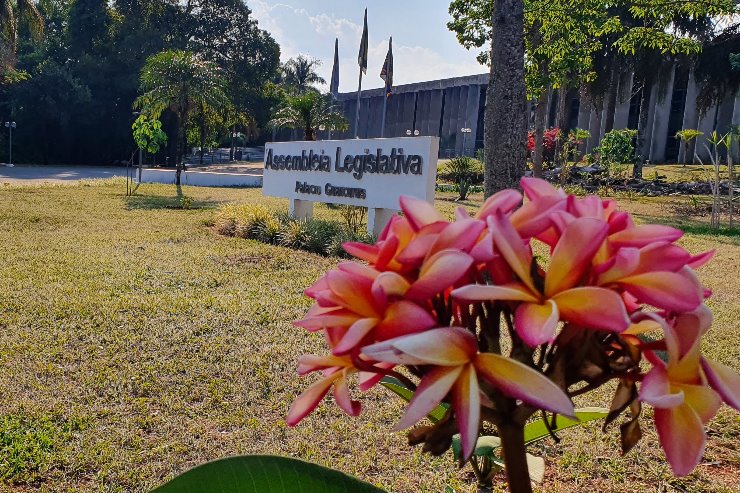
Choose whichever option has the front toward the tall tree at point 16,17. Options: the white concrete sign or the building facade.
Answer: the building facade

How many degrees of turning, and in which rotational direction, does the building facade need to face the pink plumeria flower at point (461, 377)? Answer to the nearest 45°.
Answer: approximately 45° to its left

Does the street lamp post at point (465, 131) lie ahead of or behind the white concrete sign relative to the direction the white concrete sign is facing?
behind

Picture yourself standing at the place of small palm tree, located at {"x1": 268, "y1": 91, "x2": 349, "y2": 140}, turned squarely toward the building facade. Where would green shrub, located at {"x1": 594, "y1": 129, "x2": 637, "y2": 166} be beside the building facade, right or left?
right

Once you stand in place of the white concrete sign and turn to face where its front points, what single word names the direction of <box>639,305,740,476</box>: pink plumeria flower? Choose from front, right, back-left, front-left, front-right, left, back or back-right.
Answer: front-left

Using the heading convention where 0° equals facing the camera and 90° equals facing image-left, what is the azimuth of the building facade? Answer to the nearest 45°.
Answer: approximately 45°

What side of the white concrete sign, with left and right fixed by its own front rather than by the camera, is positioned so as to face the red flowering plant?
back

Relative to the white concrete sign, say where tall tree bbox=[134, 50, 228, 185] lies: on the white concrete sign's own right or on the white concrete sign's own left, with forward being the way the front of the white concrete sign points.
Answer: on the white concrete sign's own right

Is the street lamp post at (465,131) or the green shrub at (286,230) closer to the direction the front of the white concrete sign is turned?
the green shrub

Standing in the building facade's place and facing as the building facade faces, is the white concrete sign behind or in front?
in front

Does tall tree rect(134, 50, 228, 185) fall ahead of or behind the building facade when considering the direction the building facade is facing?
ahead

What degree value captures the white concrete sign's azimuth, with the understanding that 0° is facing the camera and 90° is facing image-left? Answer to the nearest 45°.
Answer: approximately 45°
